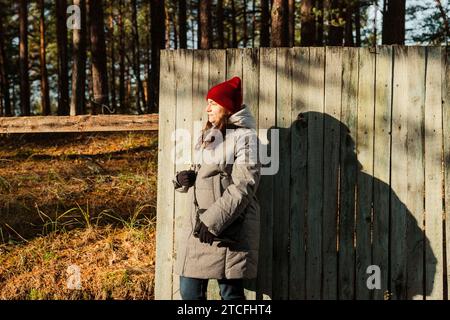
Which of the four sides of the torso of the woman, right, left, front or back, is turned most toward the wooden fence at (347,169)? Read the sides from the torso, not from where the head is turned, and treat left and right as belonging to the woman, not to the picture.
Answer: back

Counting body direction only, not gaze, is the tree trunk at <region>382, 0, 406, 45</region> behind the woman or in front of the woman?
behind

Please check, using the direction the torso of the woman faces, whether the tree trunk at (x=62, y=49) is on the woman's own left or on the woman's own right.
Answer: on the woman's own right

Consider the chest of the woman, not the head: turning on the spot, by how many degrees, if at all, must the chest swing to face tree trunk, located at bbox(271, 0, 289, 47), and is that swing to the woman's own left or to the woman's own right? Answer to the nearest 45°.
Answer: approximately 135° to the woman's own right

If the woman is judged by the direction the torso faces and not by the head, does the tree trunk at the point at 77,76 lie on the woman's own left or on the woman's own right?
on the woman's own right

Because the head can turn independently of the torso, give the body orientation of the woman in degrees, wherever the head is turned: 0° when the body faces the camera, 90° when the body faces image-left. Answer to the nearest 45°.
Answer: approximately 45°

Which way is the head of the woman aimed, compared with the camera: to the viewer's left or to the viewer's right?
to the viewer's left

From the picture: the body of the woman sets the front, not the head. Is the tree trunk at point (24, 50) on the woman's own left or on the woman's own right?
on the woman's own right

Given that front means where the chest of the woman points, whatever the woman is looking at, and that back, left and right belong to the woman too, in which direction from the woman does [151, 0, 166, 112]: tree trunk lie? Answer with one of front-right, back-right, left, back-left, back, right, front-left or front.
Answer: back-right
